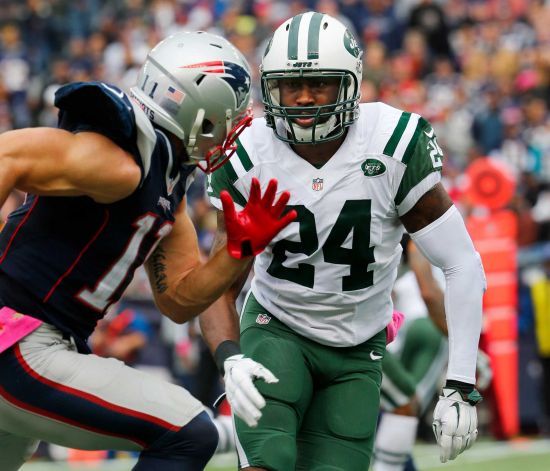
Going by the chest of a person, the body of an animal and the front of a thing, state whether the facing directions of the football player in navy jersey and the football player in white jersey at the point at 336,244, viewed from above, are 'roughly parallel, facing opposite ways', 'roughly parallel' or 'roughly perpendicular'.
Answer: roughly perpendicular

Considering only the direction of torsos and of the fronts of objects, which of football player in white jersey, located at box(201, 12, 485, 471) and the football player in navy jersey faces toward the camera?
the football player in white jersey

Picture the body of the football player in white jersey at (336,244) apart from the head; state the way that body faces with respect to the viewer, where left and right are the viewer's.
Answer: facing the viewer

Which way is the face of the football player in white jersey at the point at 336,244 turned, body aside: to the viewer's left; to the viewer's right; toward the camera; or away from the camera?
toward the camera

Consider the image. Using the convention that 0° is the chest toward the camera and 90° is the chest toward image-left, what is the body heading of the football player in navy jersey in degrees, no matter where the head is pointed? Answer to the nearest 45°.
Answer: approximately 270°

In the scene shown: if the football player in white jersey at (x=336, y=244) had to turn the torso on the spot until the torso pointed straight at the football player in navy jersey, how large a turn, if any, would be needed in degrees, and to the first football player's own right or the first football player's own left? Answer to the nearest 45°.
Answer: approximately 45° to the first football player's own right

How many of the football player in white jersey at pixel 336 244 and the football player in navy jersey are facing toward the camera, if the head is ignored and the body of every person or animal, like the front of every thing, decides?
1
